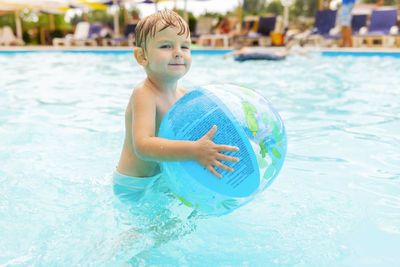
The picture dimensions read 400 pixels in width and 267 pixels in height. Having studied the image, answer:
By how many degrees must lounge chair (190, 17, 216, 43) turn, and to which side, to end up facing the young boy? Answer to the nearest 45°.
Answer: approximately 45° to its left

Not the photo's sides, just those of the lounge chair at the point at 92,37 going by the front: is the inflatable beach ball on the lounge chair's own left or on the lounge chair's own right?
on the lounge chair's own left

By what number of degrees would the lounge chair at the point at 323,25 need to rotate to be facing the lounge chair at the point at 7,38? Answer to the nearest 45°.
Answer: approximately 45° to its right

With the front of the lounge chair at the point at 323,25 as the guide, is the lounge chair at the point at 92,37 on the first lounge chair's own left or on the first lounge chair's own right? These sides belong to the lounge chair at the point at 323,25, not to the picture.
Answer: on the first lounge chair's own right

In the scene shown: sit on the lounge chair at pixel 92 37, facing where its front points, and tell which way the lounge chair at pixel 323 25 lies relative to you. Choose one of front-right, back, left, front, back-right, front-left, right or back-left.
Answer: back-left

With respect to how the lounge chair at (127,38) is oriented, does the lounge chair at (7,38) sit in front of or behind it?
in front

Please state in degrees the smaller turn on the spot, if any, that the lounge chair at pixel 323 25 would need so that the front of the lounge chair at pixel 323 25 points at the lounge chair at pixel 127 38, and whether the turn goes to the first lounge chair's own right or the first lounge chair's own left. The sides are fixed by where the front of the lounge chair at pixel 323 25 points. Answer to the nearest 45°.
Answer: approximately 45° to the first lounge chair's own right

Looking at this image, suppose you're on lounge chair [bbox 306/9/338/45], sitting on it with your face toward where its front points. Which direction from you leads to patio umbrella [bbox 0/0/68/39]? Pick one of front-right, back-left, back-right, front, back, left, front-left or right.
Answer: front-right

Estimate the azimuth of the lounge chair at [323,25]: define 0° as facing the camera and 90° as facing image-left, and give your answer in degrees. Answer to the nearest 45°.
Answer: approximately 45°
